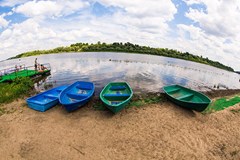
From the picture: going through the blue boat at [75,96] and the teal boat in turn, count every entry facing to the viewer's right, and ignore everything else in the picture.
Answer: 0
